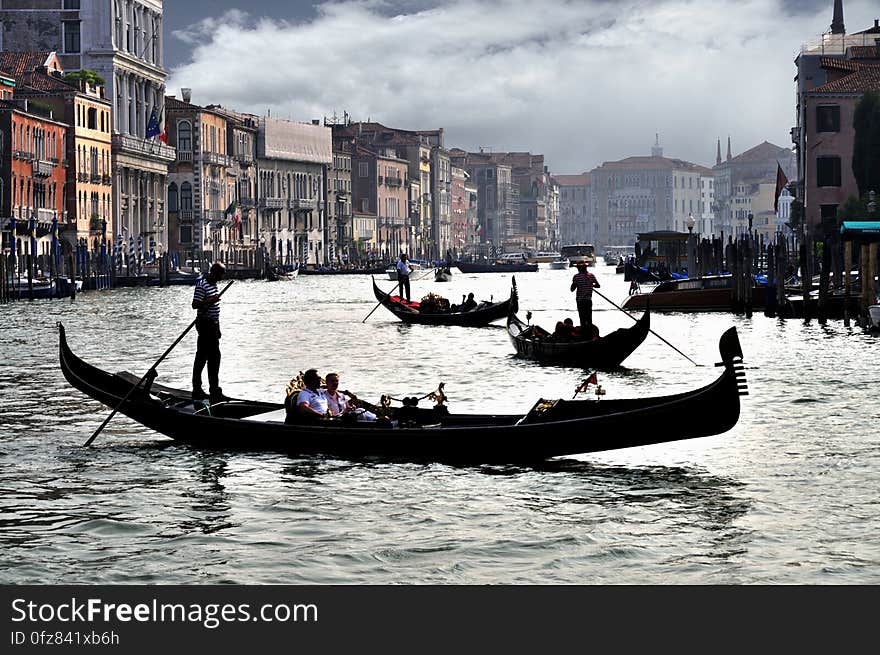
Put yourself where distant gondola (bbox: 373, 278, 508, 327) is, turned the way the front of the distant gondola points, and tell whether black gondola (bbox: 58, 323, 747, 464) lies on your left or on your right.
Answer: on your right

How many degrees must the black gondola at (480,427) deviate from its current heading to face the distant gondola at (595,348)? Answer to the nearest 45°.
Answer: approximately 90° to its left

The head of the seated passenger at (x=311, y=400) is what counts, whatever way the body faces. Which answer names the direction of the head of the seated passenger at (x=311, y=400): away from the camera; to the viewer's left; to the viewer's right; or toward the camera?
to the viewer's right

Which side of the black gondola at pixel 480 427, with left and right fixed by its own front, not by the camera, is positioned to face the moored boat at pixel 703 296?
left

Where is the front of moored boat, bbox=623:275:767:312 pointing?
to the viewer's left

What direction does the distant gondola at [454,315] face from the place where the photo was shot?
facing to the right of the viewer

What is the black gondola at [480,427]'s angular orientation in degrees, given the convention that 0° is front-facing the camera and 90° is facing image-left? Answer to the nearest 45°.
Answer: approximately 270°
